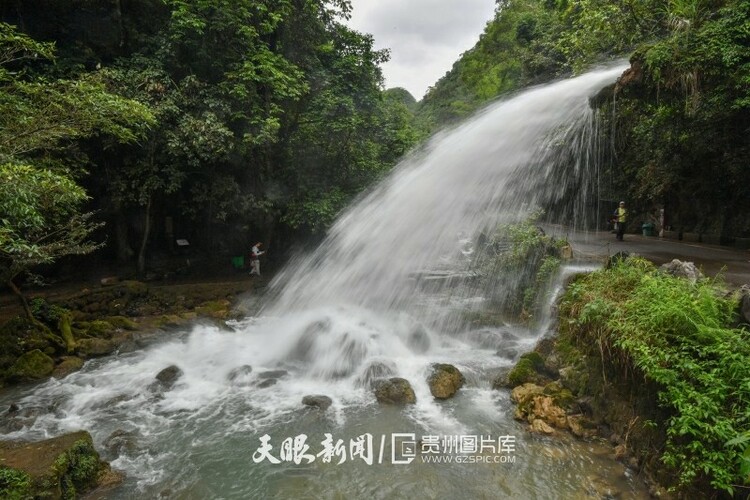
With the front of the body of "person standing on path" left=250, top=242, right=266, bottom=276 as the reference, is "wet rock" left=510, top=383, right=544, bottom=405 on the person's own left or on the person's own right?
on the person's own right

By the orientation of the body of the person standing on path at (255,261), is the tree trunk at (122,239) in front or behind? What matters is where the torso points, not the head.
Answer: behind

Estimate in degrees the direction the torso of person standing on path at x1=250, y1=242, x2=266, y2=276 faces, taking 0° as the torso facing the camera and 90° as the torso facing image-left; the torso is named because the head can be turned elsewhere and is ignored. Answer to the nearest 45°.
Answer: approximately 270°

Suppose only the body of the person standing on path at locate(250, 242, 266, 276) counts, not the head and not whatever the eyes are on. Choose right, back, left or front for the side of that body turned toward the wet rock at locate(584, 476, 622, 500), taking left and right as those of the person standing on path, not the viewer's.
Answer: right

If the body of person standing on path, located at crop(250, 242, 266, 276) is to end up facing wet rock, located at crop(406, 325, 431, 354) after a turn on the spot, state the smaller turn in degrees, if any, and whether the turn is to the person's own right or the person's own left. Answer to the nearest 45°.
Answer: approximately 45° to the person's own right

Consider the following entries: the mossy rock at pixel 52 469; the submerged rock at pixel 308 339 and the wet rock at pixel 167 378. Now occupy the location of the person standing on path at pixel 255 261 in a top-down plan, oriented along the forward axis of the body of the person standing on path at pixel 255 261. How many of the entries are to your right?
3

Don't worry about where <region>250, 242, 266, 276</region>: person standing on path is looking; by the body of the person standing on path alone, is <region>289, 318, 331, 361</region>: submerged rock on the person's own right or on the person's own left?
on the person's own right

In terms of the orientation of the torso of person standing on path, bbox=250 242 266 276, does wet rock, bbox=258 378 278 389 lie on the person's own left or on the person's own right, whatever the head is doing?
on the person's own right

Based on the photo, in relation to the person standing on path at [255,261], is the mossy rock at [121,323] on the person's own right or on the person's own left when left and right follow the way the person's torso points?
on the person's own right

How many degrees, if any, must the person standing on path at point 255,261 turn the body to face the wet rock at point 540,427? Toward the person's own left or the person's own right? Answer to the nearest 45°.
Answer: approximately 90° to the person's own right

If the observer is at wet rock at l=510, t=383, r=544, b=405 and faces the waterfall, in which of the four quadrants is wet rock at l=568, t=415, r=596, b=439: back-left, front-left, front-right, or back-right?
back-right

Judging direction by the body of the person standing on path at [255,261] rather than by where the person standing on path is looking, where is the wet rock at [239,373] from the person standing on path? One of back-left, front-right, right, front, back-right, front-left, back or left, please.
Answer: right
